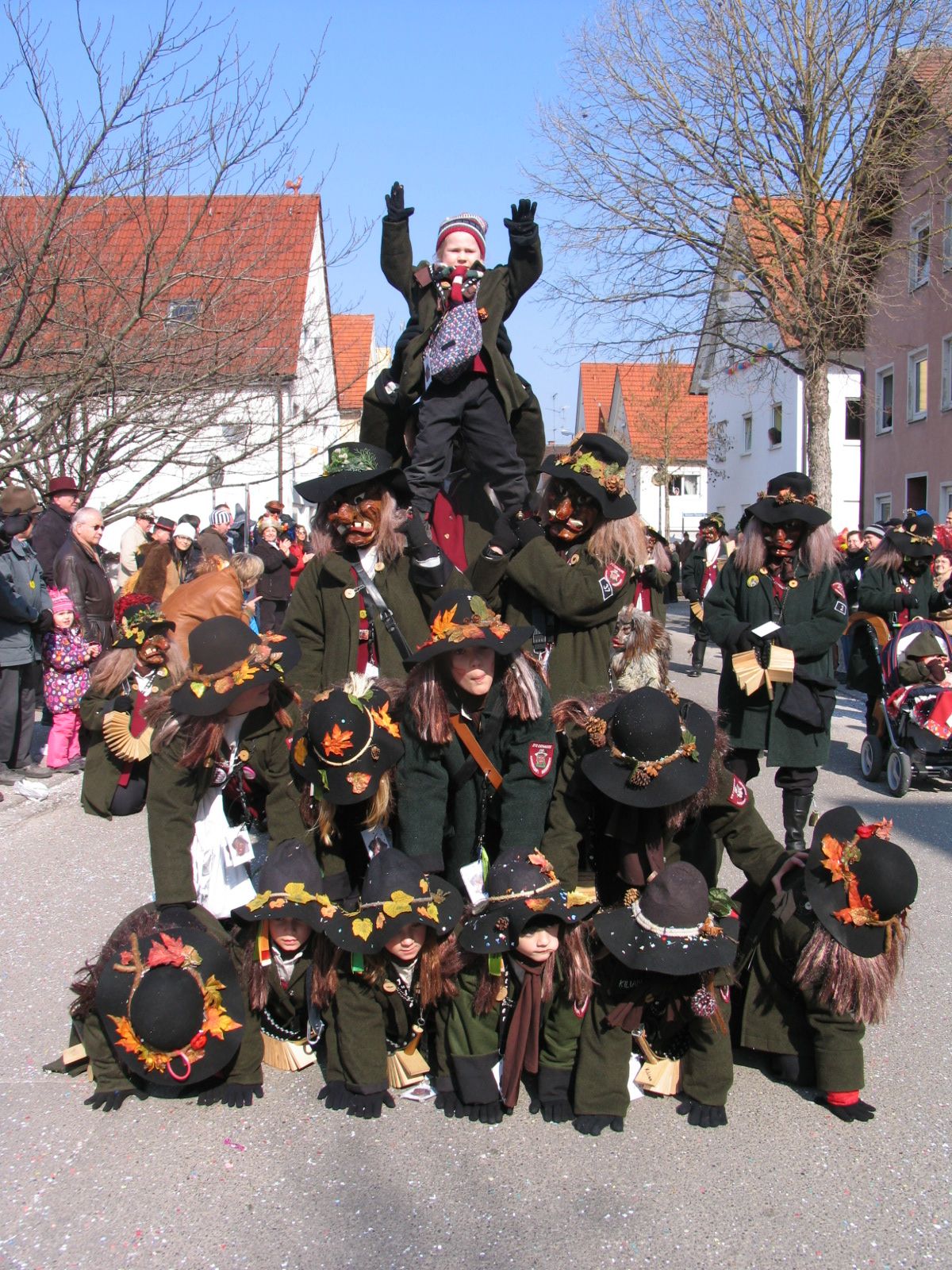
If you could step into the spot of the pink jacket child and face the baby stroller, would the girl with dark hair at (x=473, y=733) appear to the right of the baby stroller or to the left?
right

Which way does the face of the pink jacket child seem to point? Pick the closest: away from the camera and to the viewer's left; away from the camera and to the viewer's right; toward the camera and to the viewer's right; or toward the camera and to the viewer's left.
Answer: toward the camera and to the viewer's right

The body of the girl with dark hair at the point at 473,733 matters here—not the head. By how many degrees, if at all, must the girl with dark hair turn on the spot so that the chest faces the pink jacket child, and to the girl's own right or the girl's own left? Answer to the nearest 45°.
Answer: approximately 135° to the girl's own right

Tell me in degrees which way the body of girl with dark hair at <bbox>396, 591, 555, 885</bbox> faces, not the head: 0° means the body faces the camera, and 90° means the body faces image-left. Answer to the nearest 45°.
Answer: approximately 0°

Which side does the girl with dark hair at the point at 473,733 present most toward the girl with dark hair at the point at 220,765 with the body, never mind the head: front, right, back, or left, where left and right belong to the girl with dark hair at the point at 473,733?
right

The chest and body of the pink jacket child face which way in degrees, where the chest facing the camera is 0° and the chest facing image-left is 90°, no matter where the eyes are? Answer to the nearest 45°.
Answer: approximately 315°
